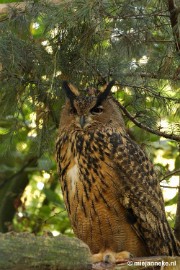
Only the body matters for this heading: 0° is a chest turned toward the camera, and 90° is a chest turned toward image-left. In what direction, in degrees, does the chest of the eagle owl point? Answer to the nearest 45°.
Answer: approximately 45°
